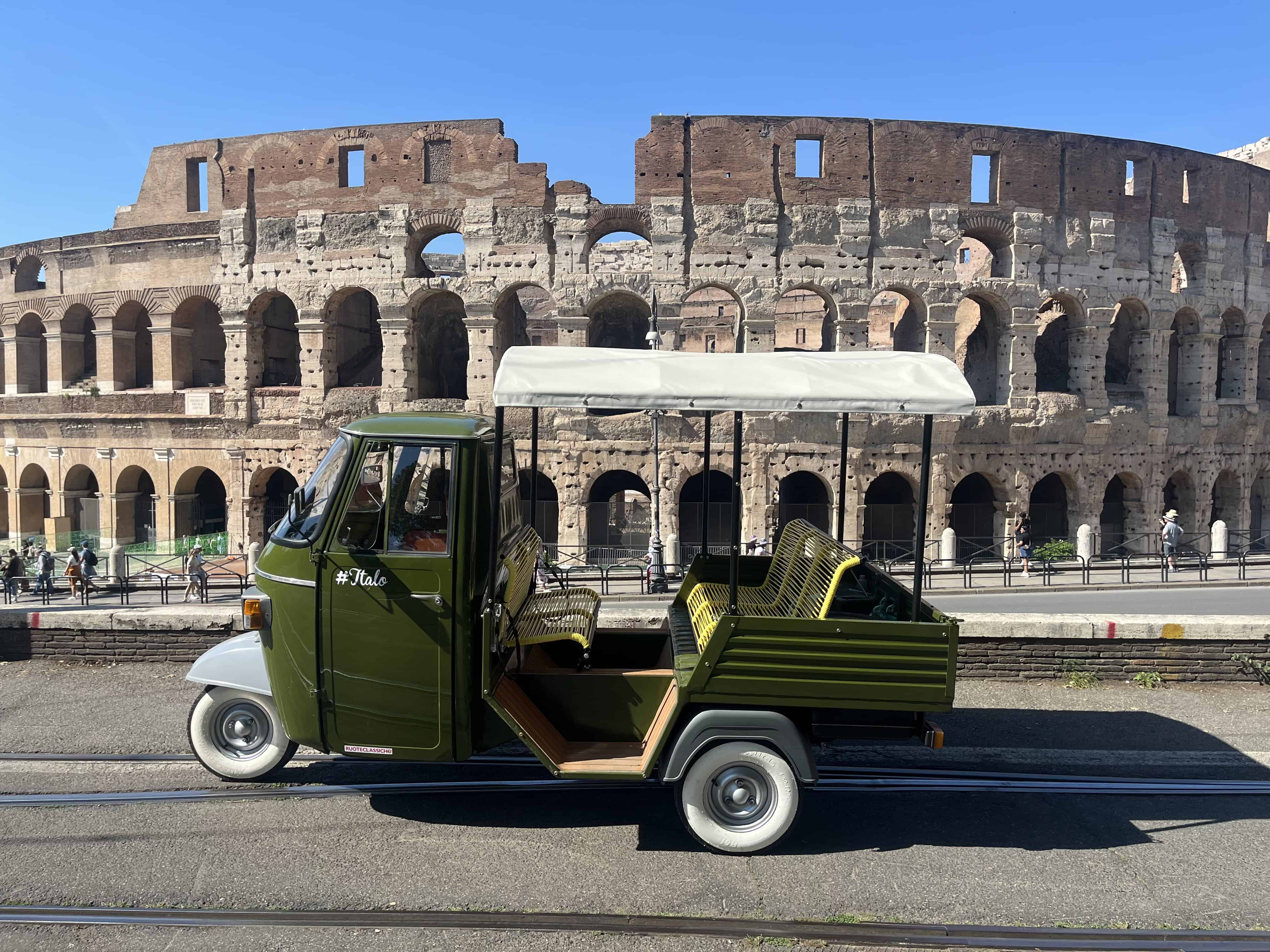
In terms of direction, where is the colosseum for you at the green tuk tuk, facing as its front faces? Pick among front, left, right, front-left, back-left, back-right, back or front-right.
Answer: right

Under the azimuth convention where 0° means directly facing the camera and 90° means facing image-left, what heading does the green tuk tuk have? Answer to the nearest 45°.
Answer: approximately 90°

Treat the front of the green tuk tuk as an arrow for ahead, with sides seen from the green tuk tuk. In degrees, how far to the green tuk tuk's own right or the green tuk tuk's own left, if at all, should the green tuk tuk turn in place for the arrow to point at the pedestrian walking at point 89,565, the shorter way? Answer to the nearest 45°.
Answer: approximately 45° to the green tuk tuk's own right

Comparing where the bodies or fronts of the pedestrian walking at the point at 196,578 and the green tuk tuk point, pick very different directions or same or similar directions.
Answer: very different directions

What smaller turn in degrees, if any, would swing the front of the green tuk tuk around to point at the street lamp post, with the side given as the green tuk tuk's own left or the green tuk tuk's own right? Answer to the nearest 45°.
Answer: approximately 90° to the green tuk tuk's own right
